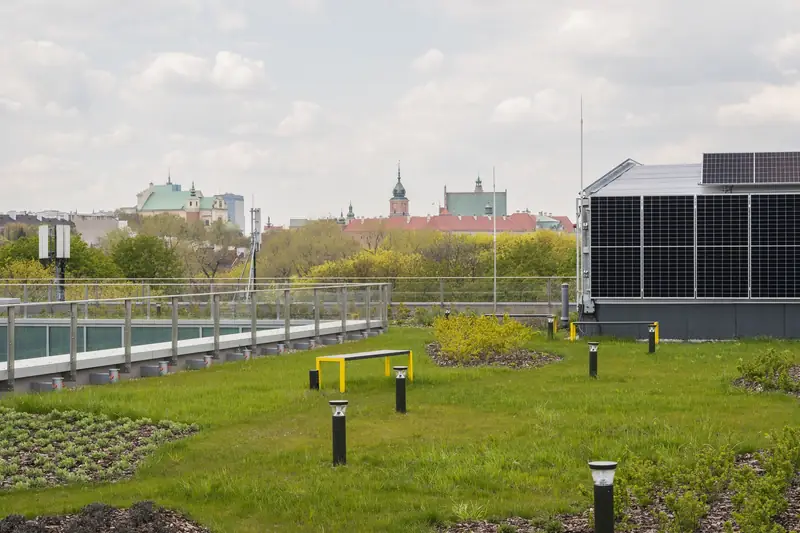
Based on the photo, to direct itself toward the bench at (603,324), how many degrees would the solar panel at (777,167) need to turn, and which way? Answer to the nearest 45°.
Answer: approximately 45° to its right

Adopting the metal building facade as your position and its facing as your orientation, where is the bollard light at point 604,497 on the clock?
The bollard light is roughly at 12 o'clock from the metal building facade.

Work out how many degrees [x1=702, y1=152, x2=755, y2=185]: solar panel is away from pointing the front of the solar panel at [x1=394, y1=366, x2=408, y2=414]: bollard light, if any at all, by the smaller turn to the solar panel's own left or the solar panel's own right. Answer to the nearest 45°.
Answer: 0° — it already faces it

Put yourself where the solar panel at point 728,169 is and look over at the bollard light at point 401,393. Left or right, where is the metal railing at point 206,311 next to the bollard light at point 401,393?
right

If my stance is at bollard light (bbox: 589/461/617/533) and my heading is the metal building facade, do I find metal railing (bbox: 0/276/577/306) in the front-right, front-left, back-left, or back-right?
front-left

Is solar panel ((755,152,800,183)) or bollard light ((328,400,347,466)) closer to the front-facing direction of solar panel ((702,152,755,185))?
the bollard light

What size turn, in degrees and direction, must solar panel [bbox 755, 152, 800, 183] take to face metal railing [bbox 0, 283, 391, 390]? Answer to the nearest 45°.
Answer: approximately 45° to its right

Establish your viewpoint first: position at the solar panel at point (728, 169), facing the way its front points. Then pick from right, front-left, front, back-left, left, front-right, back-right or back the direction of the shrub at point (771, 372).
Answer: front

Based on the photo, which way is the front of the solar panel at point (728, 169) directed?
toward the camera

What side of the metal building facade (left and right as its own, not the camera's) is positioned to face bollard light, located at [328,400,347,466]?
front

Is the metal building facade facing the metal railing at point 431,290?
no

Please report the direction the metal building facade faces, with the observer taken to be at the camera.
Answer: facing the viewer

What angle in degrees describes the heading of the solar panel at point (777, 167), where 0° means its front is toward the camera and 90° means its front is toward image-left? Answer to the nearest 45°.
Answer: approximately 0°

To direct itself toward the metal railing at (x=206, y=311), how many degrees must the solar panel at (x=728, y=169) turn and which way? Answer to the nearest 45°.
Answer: approximately 45° to its right

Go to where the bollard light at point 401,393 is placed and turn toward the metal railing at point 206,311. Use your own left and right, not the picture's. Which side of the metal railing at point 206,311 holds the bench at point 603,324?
right

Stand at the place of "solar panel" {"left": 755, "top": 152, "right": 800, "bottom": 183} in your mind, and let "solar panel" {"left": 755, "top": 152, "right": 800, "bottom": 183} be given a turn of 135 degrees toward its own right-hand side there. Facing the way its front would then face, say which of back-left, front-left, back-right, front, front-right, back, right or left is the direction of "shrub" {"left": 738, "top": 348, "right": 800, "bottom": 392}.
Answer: back-left

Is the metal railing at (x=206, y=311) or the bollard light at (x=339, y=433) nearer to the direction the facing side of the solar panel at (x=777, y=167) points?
the bollard light
